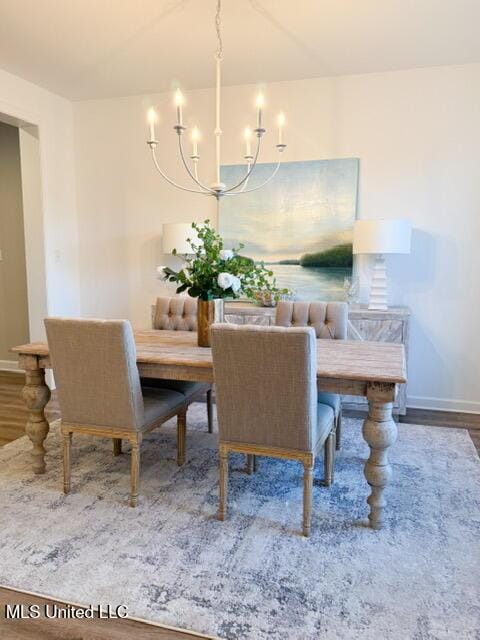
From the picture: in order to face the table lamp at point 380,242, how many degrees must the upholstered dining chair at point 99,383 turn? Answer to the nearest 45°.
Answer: approximately 45° to its right

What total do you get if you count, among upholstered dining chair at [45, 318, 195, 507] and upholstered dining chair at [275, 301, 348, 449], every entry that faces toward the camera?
1

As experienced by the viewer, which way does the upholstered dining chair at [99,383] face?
facing away from the viewer and to the right of the viewer

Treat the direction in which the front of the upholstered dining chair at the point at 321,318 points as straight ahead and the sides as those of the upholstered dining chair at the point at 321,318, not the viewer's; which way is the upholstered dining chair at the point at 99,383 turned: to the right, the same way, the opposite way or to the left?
the opposite way

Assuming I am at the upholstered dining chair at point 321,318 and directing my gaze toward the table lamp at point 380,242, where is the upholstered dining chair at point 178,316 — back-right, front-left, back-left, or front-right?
back-left

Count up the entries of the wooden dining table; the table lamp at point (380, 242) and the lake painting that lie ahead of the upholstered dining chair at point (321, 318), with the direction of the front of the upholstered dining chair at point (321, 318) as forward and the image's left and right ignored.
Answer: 1

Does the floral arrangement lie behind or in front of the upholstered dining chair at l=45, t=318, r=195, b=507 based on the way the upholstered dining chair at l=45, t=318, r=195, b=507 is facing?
in front

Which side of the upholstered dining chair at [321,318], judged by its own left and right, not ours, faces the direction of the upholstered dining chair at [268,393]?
front

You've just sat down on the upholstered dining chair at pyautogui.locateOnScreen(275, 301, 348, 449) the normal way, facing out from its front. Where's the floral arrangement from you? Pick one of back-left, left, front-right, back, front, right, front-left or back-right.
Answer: front-right

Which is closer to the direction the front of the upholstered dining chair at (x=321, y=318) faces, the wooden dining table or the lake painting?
the wooden dining table

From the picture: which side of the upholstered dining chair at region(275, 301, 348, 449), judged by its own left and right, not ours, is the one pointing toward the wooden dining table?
front

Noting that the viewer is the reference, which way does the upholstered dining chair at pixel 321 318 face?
facing the viewer

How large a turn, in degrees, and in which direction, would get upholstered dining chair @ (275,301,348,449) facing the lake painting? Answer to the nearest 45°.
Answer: approximately 180°

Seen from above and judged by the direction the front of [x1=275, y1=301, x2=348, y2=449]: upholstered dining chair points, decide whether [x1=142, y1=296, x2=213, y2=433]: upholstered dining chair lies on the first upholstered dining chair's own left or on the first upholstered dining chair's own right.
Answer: on the first upholstered dining chair's own right

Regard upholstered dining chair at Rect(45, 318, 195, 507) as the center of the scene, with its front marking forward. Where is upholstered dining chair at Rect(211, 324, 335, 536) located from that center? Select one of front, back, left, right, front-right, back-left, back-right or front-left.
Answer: right

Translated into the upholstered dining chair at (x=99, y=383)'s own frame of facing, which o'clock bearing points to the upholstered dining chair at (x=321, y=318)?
the upholstered dining chair at (x=321, y=318) is roughly at 1 o'clock from the upholstered dining chair at (x=99, y=383).

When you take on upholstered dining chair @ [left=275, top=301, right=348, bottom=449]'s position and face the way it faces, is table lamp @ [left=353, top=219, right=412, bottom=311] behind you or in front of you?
behind
